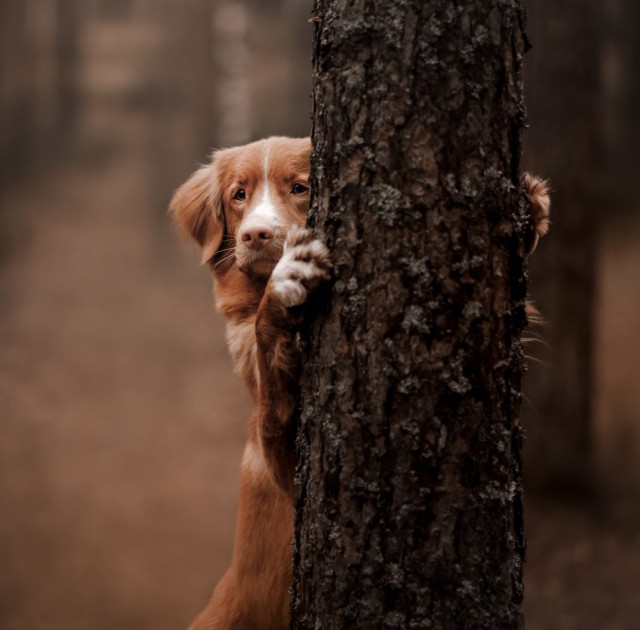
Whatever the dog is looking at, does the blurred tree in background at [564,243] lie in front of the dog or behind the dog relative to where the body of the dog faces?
behind

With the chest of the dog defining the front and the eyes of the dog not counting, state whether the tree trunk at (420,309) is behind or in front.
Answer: in front

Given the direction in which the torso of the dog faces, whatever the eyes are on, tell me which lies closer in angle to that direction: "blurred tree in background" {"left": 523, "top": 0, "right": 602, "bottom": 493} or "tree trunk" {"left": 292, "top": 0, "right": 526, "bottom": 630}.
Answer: the tree trunk

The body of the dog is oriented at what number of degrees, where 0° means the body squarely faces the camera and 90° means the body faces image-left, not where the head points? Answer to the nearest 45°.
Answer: approximately 0°
